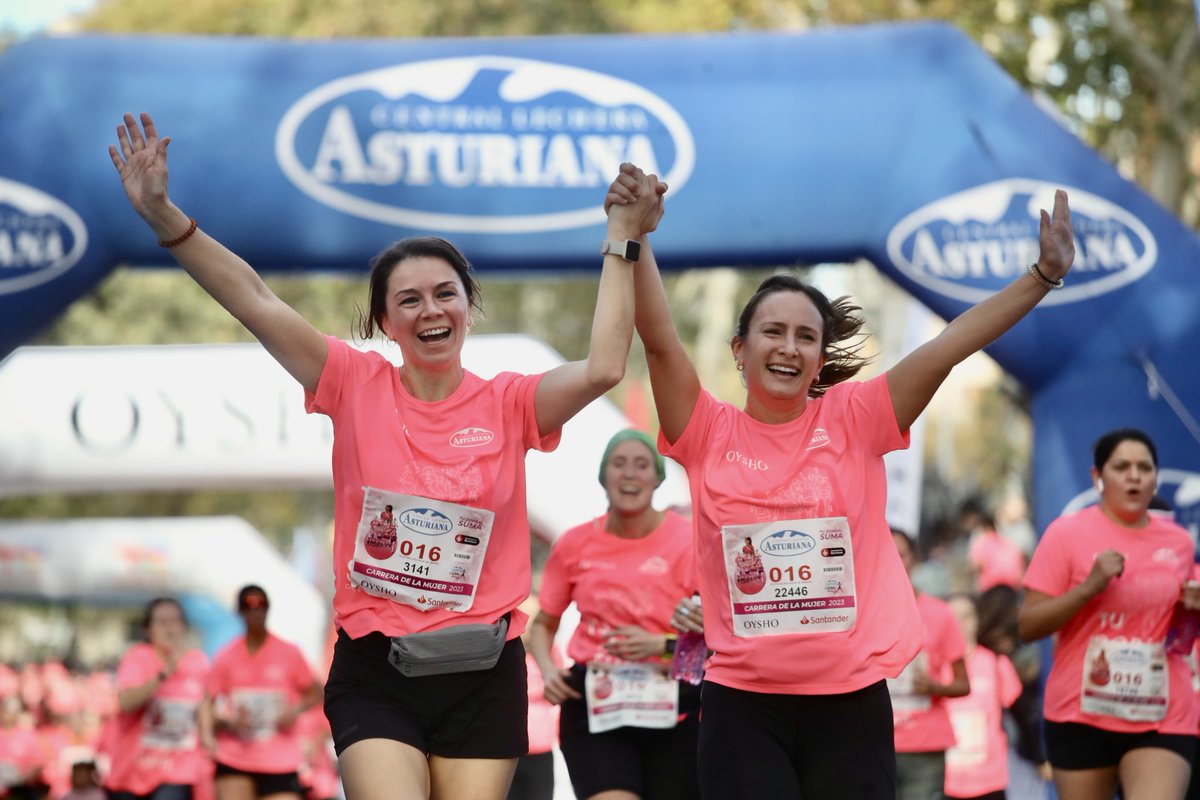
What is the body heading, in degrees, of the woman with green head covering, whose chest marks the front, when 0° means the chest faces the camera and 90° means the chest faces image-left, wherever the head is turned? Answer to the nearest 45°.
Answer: approximately 0°
